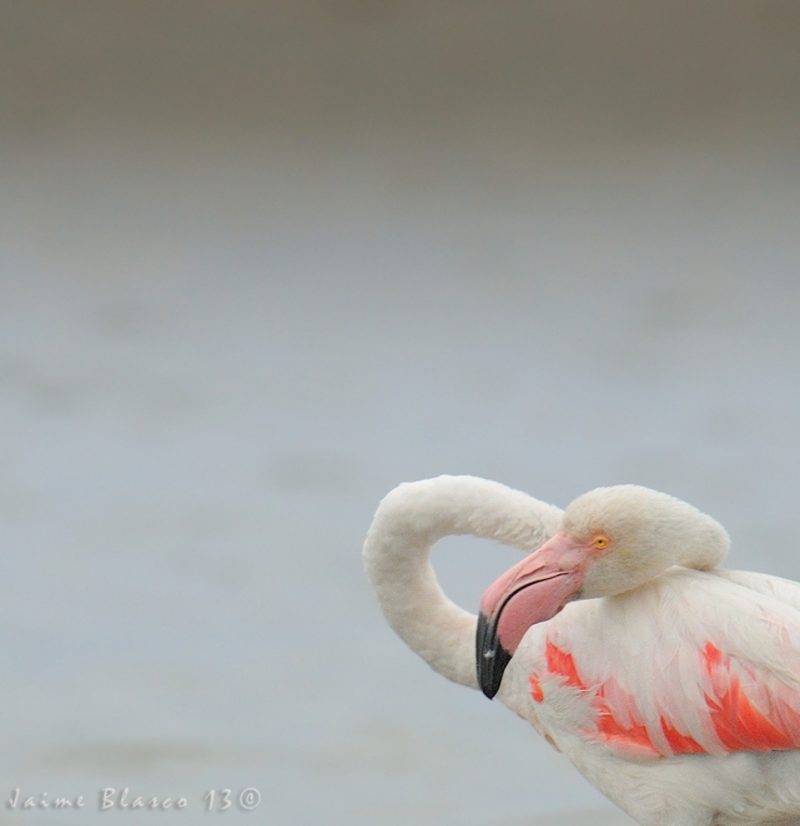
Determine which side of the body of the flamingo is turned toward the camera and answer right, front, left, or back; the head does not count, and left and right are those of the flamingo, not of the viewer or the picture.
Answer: left
